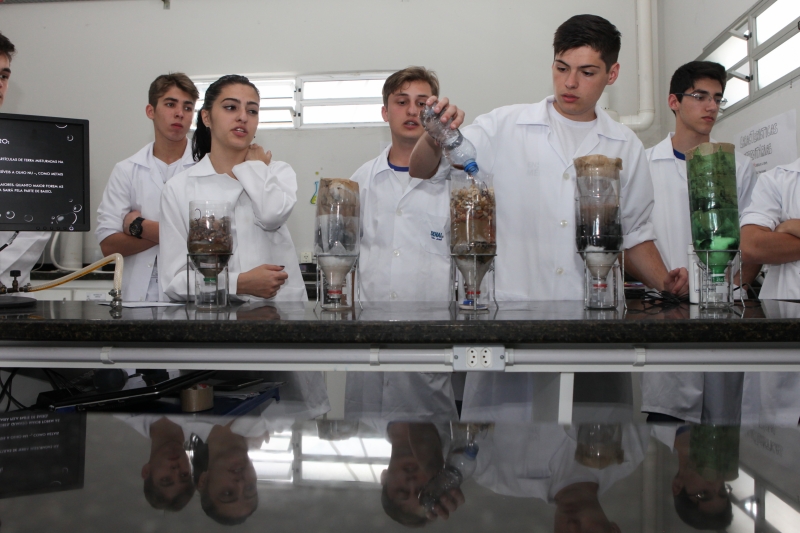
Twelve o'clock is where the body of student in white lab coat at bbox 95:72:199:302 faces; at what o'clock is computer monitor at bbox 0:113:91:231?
The computer monitor is roughly at 2 o'clock from the student in white lab coat.

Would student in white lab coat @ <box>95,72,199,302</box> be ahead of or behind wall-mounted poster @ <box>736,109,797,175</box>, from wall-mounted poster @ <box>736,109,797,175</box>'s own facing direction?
ahead

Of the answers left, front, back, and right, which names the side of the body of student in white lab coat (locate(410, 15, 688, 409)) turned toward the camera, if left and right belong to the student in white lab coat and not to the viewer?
front

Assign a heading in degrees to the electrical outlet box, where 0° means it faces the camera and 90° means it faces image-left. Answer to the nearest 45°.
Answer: approximately 0°

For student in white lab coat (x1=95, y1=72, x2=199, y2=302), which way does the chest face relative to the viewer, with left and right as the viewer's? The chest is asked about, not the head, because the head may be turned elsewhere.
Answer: facing the viewer and to the right of the viewer

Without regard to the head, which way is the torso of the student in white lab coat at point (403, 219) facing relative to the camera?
toward the camera

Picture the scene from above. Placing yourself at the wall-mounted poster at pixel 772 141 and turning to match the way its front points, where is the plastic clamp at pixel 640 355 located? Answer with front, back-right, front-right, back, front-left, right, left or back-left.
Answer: front-left

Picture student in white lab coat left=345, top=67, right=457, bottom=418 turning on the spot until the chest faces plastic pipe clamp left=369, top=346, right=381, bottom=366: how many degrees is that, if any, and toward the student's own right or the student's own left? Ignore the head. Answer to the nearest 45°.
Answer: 0° — they already face it

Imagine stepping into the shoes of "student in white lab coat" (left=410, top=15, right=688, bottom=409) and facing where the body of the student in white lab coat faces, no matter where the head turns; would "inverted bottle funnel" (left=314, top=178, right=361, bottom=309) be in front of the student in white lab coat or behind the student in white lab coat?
in front

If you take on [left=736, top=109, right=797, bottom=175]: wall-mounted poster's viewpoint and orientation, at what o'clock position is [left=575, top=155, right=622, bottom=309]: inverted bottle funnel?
The inverted bottle funnel is roughly at 11 o'clock from the wall-mounted poster.

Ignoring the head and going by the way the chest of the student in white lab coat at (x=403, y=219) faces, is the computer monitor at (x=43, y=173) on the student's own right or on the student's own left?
on the student's own right

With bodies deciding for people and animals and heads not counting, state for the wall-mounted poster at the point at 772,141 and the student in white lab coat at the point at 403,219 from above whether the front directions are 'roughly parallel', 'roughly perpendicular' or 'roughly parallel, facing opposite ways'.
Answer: roughly perpendicular

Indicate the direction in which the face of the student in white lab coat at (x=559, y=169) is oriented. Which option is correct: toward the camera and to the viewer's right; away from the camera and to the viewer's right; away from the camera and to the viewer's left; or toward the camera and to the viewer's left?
toward the camera and to the viewer's left

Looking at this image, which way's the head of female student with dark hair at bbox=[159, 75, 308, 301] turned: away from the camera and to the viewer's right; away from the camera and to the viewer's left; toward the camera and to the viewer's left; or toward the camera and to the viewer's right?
toward the camera and to the viewer's right

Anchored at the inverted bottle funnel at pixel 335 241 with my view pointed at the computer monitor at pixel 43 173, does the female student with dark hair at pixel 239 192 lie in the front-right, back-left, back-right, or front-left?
front-right

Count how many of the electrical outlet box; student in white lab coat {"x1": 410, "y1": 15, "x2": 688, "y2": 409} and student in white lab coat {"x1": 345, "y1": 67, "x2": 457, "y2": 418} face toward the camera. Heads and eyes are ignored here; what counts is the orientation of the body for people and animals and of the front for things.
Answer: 3
